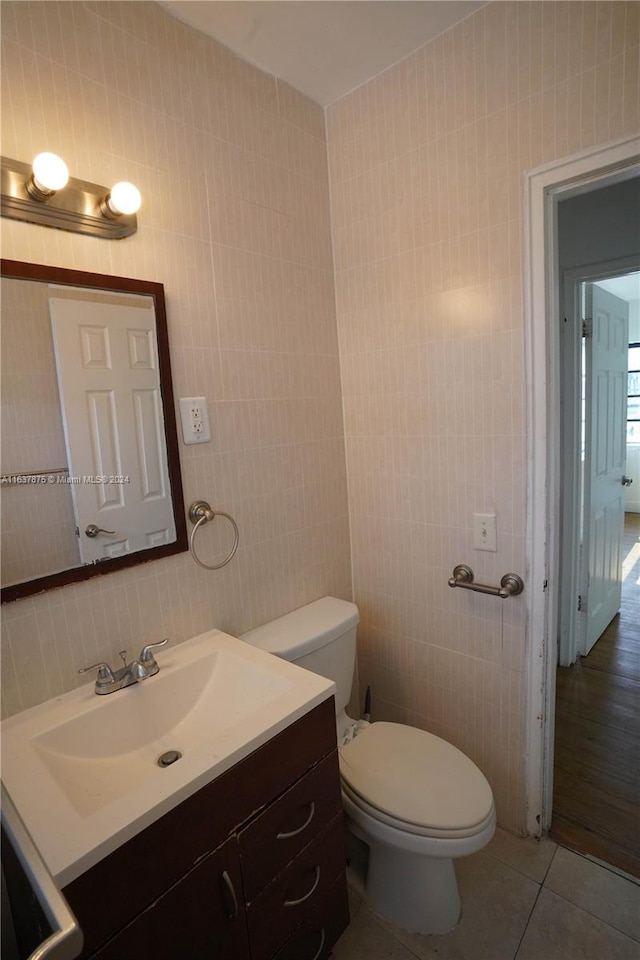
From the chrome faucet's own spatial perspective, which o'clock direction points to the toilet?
The toilet is roughly at 11 o'clock from the chrome faucet.

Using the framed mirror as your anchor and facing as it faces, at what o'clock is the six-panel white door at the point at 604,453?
The six-panel white door is roughly at 10 o'clock from the framed mirror.

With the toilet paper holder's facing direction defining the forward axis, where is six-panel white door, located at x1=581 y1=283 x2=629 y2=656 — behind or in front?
behind

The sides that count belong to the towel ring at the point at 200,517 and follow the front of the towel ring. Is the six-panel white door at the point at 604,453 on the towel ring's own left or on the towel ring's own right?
on the towel ring's own left

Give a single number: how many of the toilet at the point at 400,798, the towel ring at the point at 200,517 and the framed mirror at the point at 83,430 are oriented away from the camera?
0

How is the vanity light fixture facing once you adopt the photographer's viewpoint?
facing the viewer and to the right of the viewer

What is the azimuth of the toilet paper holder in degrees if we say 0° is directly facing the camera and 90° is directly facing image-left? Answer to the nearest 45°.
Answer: approximately 45°

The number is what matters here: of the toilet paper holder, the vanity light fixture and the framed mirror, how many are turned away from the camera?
0

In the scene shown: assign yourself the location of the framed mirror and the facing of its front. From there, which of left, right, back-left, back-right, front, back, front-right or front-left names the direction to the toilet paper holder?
front-left

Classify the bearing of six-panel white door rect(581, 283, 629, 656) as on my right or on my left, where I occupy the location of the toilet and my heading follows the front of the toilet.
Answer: on my left

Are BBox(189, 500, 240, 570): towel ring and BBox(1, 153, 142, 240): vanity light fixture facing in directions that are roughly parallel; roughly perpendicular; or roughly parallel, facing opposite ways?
roughly parallel

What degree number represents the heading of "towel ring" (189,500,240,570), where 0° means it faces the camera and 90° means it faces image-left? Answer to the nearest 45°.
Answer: approximately 315°
